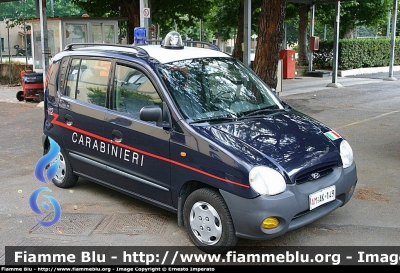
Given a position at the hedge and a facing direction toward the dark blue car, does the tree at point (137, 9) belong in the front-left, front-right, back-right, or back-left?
front-right

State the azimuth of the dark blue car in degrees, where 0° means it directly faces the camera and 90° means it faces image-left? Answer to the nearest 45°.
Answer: approximately 315°

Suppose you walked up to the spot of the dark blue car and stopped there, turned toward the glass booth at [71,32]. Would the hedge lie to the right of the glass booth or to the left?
right

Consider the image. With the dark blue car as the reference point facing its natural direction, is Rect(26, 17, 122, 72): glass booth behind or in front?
behind

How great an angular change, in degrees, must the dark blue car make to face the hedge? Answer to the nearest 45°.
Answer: approximately 135° to its left

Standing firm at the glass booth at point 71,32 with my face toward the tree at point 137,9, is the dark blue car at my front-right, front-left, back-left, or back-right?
back-right

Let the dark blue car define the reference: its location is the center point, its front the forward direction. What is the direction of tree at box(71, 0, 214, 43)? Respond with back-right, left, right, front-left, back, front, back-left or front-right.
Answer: back-left
